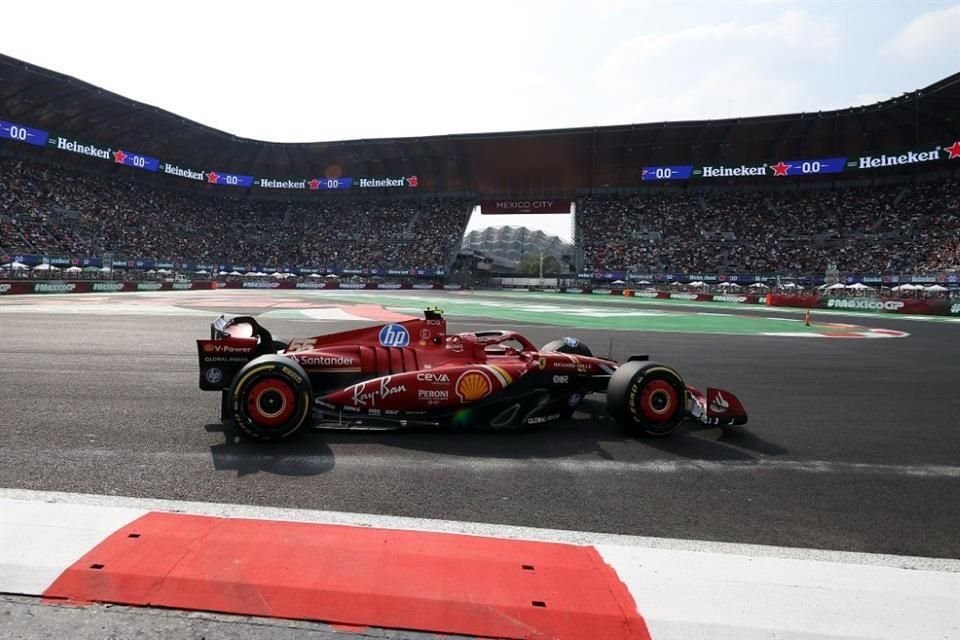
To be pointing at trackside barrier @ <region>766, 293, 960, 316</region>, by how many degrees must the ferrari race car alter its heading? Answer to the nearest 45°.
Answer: approximately 45° to its left

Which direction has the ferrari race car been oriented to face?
to the viewer's right
